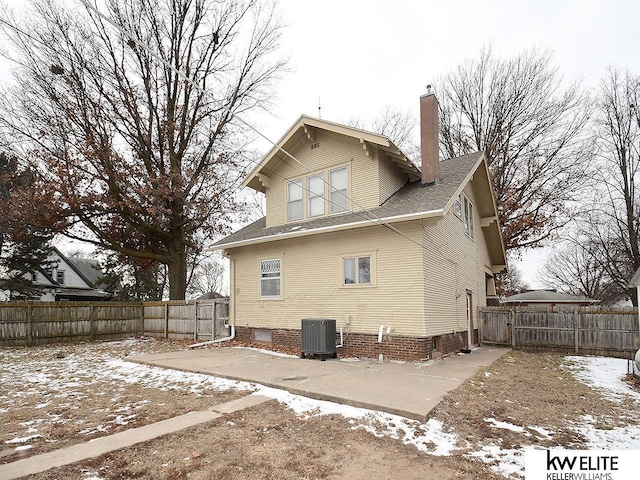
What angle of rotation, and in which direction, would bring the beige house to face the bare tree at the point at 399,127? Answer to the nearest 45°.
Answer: approximately 45° to its left

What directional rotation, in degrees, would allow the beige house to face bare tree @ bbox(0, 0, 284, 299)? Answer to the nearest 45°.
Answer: approximately 90° to its left

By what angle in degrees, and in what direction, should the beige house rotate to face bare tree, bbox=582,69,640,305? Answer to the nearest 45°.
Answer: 0° — it already faces it

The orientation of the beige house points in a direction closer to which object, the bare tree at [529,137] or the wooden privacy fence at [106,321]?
the bare tree

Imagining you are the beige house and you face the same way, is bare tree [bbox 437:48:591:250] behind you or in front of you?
in front

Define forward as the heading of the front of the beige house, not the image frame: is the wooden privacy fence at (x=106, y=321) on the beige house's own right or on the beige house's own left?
on the beige house's own left

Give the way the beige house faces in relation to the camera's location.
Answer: facing away from the viewer and to the right of the viewer

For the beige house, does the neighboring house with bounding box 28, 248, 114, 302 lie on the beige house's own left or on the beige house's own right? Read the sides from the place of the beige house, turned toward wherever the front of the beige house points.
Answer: on the beige house's own left

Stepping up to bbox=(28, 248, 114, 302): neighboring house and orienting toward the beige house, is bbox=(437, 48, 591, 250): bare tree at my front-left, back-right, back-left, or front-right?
front-left

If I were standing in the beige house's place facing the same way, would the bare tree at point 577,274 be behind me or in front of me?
in front
